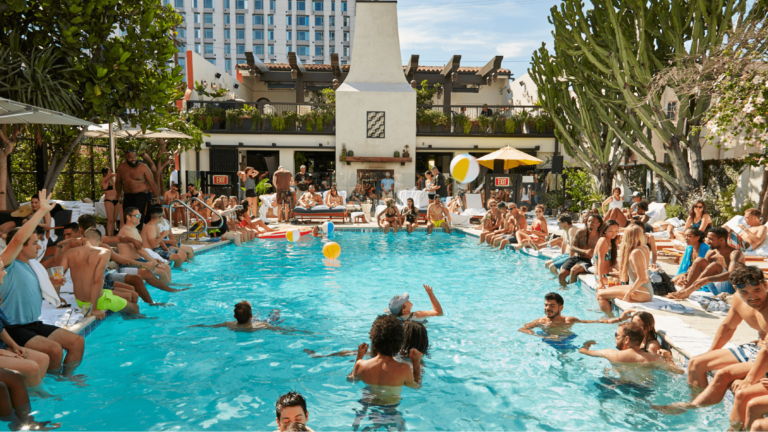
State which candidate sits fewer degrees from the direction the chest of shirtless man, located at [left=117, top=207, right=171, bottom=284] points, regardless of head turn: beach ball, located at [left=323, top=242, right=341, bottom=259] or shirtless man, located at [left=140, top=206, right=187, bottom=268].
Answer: the beach ball

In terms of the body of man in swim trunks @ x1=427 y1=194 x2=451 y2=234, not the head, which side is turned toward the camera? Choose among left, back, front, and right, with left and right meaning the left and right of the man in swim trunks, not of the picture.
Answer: front

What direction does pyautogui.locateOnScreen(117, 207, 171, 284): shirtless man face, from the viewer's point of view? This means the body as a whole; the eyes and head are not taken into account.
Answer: to the viewer's right

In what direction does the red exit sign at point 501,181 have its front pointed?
toward the camera

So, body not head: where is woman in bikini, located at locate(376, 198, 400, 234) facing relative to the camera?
toward the camera

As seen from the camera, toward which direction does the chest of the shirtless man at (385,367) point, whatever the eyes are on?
away from the camera

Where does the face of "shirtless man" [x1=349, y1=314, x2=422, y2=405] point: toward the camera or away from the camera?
away from the camera

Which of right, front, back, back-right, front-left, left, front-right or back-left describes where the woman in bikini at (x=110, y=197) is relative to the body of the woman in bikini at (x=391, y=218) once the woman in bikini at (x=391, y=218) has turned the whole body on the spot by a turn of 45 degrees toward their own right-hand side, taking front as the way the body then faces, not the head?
front

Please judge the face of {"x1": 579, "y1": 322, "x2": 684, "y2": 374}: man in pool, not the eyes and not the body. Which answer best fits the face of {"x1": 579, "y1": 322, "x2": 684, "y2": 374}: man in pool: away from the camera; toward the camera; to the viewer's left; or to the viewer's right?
to the viewer's left

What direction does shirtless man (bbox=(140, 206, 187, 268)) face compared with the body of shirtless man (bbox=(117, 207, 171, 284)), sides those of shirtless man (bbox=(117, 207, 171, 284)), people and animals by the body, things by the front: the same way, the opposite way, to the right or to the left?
the same way

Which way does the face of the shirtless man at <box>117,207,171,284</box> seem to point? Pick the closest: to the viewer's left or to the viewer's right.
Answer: to the viewer's right

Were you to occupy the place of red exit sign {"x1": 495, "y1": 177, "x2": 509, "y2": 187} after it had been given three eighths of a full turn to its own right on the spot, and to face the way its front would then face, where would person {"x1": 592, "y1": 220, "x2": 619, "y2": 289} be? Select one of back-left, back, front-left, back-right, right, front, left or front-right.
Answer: back-left

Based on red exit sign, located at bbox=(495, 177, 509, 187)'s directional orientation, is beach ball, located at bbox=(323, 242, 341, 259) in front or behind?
in front

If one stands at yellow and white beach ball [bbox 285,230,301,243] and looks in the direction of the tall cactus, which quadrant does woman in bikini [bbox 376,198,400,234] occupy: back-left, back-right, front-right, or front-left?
front-left

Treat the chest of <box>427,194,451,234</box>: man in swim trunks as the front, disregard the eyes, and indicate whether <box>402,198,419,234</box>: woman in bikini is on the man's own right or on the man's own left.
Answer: on the man's own right

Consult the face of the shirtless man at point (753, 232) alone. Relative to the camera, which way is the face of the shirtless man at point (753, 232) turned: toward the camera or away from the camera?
toward the camera
